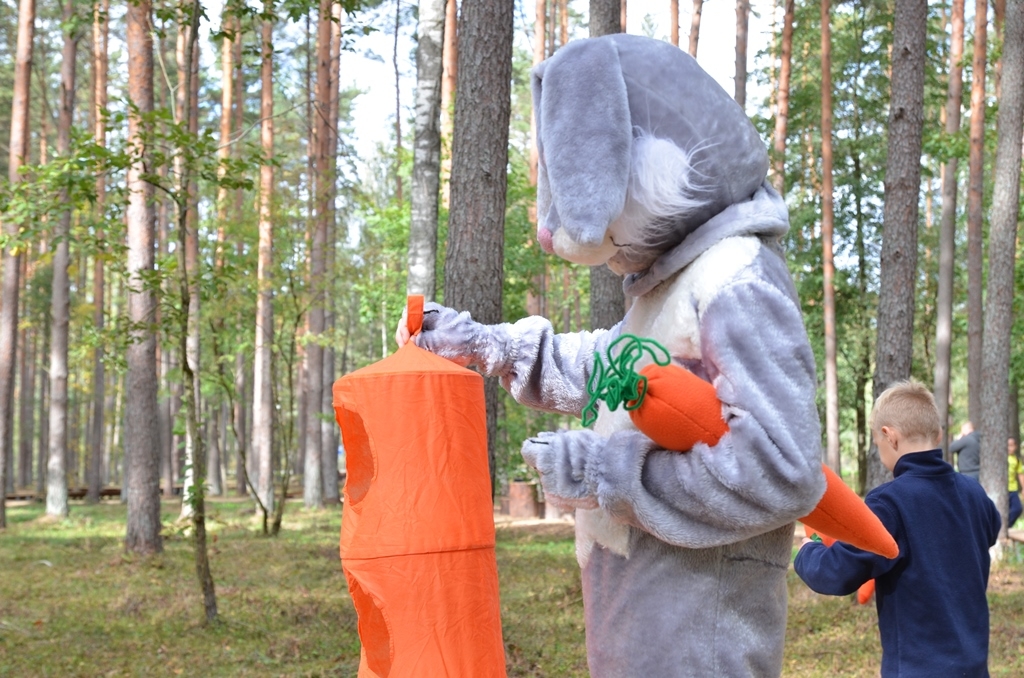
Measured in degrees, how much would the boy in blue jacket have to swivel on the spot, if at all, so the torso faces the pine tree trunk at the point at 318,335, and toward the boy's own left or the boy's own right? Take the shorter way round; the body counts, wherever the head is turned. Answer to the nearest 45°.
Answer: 0° — they already face it

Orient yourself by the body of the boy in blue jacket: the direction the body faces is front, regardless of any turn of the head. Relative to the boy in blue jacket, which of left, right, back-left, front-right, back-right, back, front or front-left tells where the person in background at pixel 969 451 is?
front-right

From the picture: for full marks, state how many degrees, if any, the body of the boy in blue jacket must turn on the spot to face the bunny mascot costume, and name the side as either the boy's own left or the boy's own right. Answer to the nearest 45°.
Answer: approximately 135° to the boy's own left

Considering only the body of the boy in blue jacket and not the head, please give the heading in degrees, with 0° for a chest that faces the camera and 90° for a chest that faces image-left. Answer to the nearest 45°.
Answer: approximately 135°

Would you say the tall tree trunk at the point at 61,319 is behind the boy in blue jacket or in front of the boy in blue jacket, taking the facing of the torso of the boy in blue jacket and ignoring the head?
in front

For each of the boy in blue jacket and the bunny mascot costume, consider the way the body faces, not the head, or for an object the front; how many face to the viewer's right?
0

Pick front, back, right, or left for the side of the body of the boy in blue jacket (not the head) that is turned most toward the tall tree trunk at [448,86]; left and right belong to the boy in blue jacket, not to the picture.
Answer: front

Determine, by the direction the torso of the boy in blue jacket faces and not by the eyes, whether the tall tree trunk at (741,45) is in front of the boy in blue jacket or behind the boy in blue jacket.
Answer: in front

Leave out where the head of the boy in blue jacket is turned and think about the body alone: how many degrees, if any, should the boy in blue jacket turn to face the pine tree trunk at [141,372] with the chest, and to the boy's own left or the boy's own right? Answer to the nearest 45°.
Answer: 0° — they already face it

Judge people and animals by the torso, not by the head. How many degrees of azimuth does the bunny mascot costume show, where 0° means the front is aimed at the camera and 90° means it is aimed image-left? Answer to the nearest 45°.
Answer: approximately 90°
